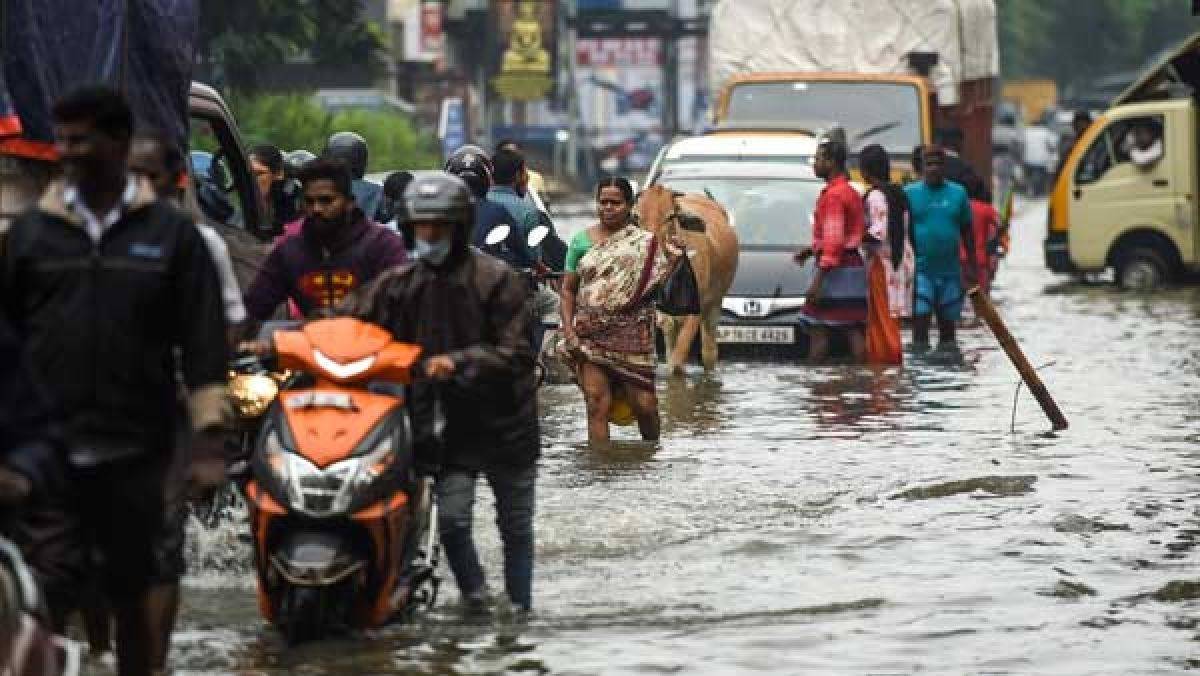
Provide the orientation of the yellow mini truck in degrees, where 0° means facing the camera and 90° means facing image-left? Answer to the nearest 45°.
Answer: approximately 90°

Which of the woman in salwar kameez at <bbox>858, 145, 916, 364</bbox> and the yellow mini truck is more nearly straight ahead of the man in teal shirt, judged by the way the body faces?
the woman in salwar kameez

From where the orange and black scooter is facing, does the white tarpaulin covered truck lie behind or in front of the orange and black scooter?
behind

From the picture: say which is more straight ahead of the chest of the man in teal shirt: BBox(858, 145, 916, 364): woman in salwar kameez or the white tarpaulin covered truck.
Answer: the woman in salwar kameez

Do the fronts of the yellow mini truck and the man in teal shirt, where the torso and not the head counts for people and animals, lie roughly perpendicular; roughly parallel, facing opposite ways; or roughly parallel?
roughly perpendicular

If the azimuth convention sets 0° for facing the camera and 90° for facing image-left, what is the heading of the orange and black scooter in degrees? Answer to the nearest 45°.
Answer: approximately 0°

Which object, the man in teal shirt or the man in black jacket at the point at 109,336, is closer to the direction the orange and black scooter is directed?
the man in black jacket

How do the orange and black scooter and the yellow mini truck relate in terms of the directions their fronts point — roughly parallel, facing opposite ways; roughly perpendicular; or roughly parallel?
roughly perpendicular

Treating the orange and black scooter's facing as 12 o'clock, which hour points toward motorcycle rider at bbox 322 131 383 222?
The motorcycle rider is roughly at 6 o'clock from the orange and black scooter.
